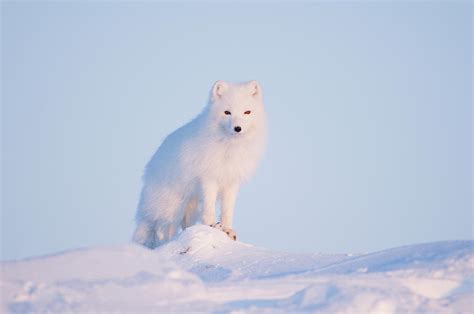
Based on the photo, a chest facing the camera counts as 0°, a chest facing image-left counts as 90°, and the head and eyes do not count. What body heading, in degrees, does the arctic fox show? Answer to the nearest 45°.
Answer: approximately 315°
